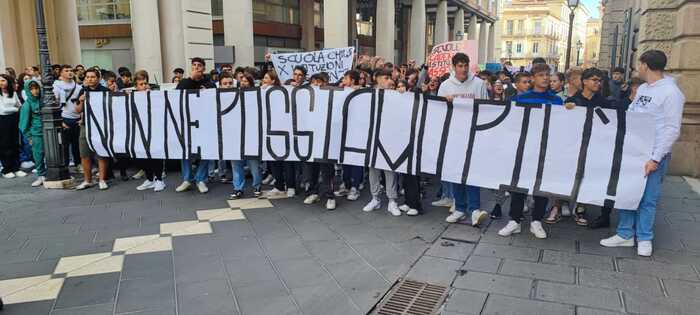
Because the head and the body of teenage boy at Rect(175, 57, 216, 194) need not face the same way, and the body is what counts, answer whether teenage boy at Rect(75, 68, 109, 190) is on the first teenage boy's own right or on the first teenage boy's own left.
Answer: on the first teenage boy's own right

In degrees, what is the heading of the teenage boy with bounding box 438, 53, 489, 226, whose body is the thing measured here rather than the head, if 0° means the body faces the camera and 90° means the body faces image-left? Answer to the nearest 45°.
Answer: approximately 0°

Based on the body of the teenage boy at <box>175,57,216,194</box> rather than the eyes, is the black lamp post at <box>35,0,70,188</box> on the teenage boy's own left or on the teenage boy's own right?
on the teenage boy's own right

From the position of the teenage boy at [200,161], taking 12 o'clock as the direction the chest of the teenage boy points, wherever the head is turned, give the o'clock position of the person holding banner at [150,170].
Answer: The person holding banner is roughly at 4 o'clock from the teenage boy.

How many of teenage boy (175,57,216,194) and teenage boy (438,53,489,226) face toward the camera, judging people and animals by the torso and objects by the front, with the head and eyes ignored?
2
